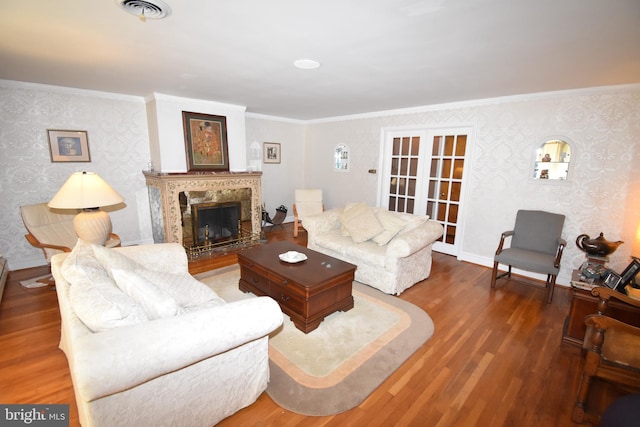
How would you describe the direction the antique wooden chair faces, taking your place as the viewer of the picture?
facing to the left of the viewer

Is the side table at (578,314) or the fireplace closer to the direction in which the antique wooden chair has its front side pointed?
the fireplace

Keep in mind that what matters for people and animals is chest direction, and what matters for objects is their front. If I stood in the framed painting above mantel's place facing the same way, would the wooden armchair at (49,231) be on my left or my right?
on my right

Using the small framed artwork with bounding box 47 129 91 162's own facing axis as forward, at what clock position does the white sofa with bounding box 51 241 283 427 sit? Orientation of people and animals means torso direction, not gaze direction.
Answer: The white sofa is roughly at 12 o'clock from the small framed artwork.

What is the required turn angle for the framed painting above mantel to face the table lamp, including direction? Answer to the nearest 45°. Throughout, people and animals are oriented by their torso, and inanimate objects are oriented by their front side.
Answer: approximately 90° to its right

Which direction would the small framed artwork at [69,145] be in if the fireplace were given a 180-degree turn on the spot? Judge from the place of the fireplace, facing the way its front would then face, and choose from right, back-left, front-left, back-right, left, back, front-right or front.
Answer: front-left
